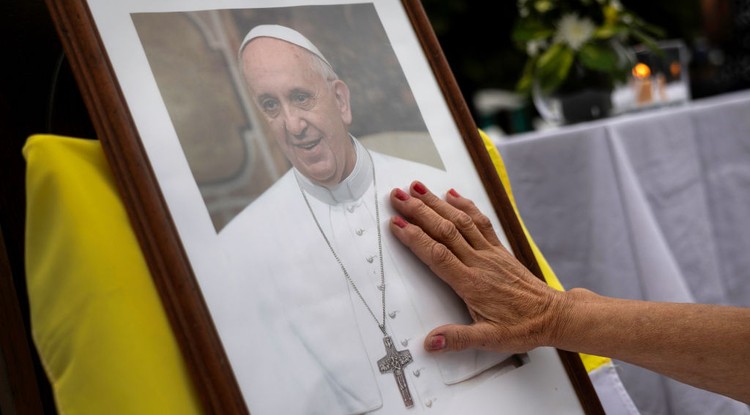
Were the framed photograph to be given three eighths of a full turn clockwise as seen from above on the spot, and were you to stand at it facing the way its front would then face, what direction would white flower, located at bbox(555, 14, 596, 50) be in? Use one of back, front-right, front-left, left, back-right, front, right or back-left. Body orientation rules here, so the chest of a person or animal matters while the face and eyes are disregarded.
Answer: back-right

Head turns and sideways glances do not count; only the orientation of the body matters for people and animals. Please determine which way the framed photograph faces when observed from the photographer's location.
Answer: facing the viewer and to the right of the viewer

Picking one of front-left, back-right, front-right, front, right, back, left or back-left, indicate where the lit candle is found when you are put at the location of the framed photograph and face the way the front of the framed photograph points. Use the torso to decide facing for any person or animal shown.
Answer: left

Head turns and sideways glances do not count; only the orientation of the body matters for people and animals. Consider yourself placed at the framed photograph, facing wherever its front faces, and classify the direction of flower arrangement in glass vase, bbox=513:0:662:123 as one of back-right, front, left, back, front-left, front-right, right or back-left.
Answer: left

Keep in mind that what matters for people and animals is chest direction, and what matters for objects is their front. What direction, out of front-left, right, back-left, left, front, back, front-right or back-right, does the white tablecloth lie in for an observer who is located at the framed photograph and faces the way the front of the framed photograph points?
left
